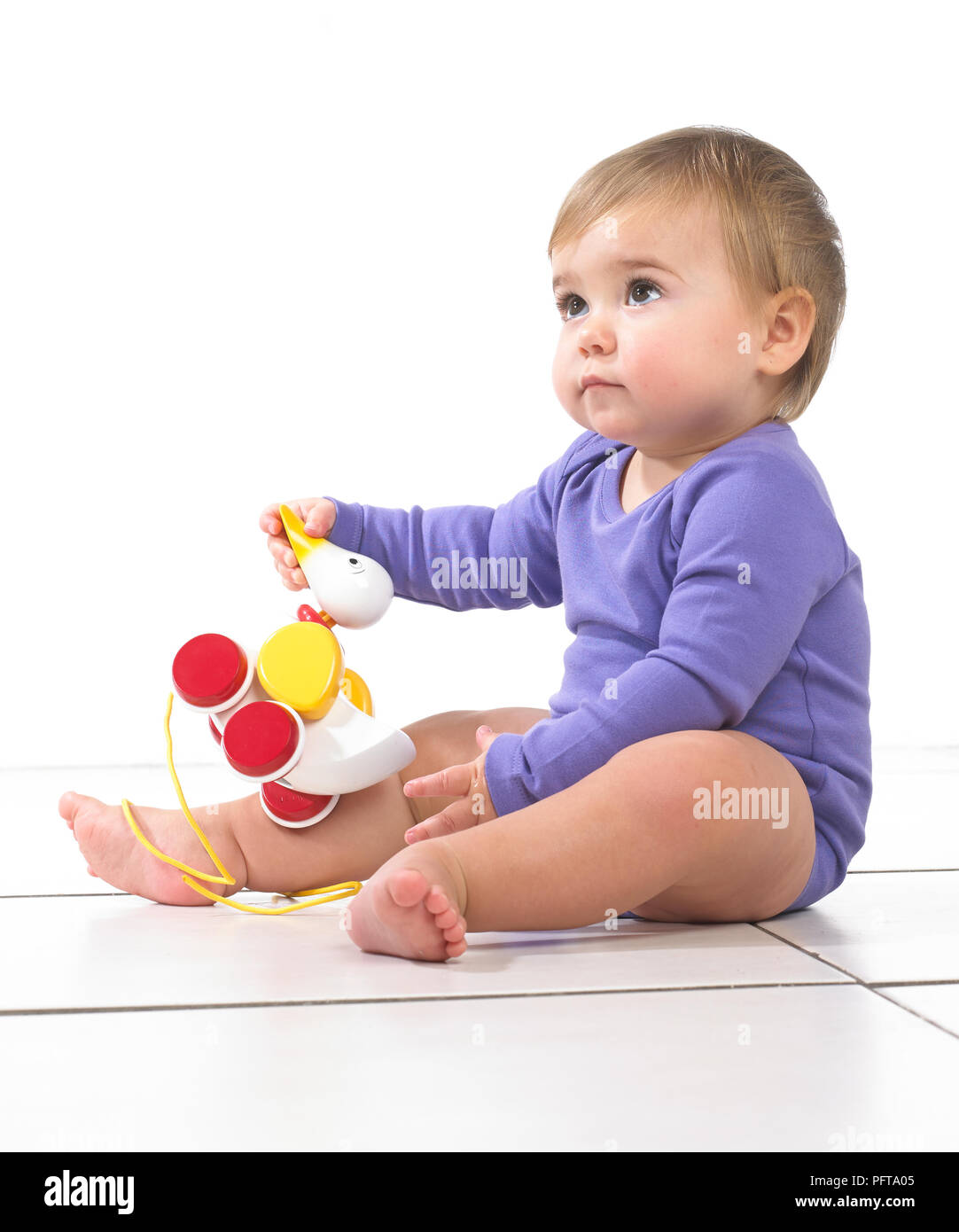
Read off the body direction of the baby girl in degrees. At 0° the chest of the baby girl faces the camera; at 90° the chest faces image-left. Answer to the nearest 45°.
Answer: approximately 45°
